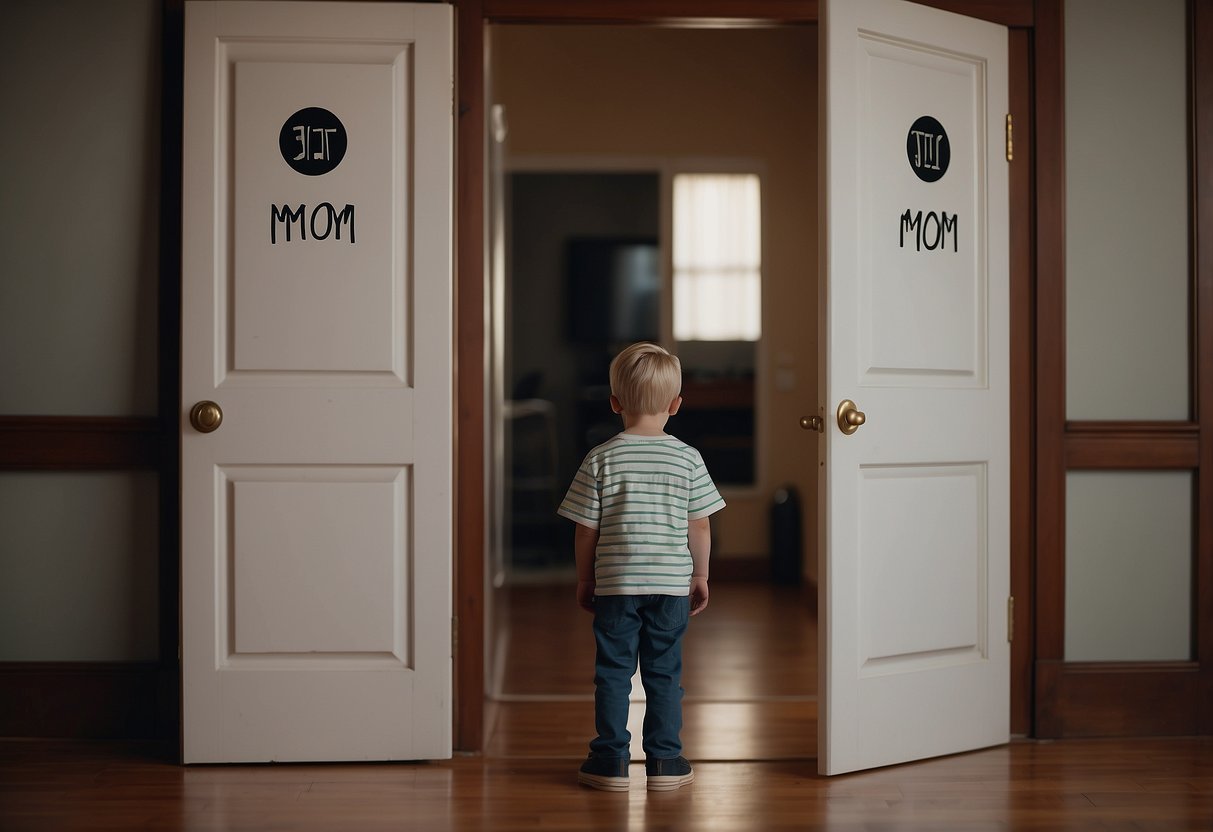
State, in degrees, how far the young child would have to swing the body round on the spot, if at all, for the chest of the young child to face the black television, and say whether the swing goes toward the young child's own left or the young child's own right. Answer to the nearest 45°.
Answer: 0° — they already face it

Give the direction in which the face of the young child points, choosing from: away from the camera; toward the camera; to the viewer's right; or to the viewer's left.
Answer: away from the camera

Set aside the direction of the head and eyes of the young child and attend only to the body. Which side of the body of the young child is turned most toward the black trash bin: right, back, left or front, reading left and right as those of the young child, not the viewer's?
front

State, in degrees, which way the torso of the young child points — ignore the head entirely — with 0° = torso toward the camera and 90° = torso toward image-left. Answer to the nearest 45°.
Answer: approximately 180°
